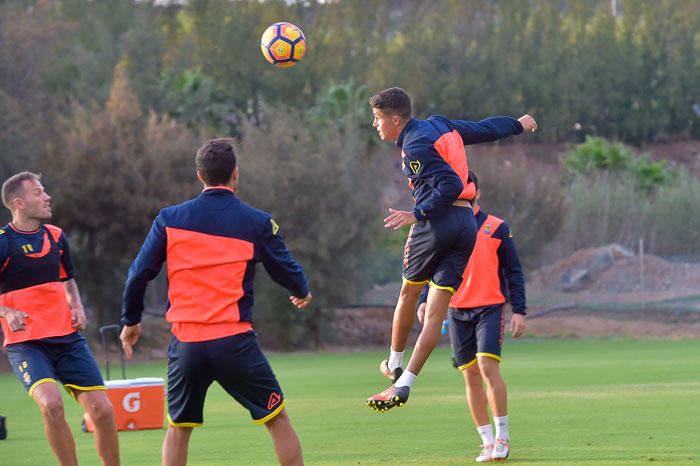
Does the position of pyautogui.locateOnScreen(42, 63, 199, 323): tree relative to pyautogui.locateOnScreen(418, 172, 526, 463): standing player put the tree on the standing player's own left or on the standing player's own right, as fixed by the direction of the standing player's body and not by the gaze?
on the standing player's own right

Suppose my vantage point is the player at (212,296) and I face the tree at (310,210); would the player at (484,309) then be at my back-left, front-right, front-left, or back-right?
front-right

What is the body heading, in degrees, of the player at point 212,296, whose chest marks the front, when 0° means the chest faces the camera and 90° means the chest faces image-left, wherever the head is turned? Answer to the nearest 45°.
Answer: approximately 180°

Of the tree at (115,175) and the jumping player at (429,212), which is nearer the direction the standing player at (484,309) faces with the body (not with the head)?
the jumping player

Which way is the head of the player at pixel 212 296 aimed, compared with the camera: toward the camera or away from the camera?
away from the camera

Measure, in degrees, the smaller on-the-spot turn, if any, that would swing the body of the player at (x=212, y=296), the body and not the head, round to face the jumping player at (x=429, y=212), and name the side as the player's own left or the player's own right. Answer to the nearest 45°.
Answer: approximately 45° to the player's own right

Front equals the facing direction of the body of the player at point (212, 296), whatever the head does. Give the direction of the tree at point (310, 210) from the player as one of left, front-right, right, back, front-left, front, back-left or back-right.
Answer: front

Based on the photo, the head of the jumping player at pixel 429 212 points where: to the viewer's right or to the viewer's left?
to the viewer's left

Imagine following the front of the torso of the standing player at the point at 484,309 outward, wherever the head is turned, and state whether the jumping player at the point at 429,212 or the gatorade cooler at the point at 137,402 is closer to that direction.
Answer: the jumping player

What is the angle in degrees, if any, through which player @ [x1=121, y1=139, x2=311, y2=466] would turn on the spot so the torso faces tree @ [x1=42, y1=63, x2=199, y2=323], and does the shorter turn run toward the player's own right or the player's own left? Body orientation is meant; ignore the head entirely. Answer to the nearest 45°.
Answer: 0° — they already face it
